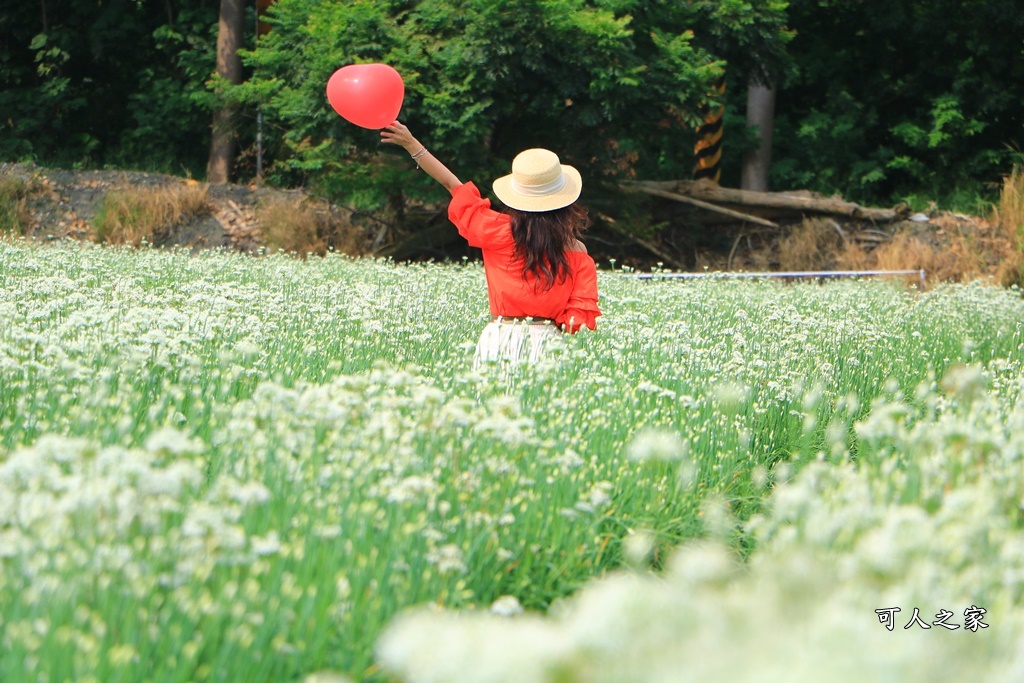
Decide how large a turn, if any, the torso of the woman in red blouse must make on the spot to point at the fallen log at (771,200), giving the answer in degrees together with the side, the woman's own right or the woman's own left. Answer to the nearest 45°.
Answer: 0° — they already face it

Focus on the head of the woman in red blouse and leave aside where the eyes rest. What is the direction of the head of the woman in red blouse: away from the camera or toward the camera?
away from the camera

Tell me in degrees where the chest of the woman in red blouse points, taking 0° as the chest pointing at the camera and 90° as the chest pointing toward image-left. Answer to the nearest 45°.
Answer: approximately 180°

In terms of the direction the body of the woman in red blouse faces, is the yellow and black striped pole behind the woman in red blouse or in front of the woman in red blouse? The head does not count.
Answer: in front
